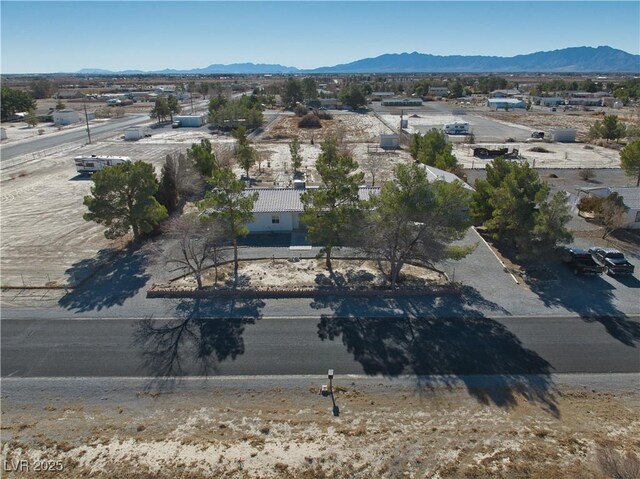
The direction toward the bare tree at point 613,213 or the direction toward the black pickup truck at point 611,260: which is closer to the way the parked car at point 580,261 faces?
the bare tree
